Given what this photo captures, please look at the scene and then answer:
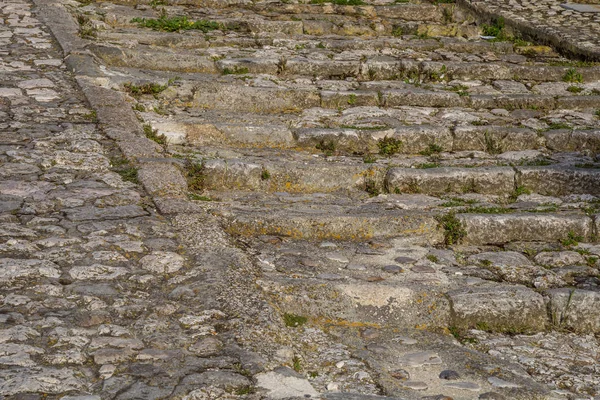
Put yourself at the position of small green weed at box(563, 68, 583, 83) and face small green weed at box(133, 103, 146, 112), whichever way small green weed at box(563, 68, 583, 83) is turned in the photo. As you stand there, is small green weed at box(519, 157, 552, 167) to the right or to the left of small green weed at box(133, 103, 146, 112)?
left

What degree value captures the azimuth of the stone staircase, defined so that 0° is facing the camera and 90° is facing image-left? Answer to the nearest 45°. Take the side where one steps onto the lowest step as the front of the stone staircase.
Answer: approximately 0°

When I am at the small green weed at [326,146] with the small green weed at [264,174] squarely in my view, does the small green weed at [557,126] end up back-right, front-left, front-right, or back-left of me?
back-left

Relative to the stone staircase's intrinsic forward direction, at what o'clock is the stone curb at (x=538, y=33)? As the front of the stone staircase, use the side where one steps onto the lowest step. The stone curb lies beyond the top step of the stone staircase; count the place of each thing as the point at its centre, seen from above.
The stone curb is roughly at 7 o'clock from the stone staircase.
